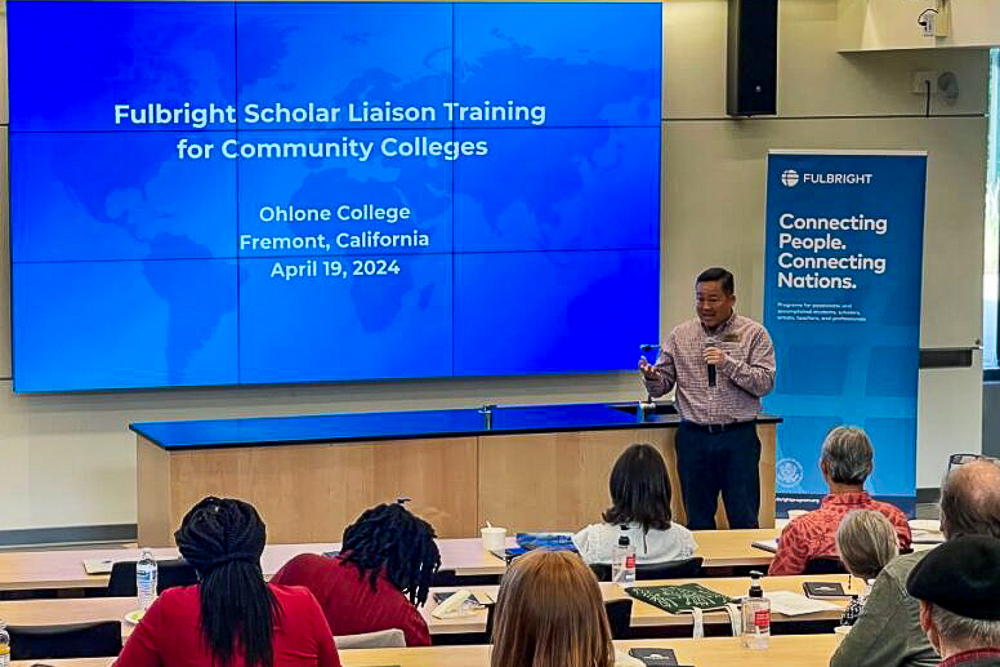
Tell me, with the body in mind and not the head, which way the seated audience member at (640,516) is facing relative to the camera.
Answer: away from the camera

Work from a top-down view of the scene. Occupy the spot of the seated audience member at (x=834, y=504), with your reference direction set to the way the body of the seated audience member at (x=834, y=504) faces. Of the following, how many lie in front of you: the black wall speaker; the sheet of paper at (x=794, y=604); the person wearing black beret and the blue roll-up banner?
2

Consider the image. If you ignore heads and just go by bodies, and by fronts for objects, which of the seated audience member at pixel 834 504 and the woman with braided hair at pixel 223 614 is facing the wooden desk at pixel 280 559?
the woman with braided hair

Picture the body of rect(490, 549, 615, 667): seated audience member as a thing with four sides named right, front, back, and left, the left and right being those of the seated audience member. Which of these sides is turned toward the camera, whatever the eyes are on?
back

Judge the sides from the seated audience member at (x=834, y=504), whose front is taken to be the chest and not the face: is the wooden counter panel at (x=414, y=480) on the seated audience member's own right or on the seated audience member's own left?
on the seated audience member's own left

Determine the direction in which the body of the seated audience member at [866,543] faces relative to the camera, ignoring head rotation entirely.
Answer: away from the camera

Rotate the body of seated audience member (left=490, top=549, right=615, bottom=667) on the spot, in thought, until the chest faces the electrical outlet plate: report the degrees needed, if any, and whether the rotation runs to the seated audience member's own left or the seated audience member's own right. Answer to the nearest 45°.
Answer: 0° — they already face it

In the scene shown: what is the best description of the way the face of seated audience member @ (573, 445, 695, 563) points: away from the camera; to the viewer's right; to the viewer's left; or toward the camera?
away from the camera

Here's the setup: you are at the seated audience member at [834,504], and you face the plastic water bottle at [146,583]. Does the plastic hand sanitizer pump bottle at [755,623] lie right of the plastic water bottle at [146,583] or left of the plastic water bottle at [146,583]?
left

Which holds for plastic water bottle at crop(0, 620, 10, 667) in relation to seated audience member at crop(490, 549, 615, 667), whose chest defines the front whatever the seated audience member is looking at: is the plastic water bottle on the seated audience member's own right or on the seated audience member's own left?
on the seated audience member's own left

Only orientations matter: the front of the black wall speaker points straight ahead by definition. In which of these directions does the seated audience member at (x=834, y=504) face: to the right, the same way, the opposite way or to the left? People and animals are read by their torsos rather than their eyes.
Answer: the opposite way

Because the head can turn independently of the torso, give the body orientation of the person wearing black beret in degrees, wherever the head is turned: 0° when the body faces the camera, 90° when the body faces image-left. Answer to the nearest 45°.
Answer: approximately 180°
